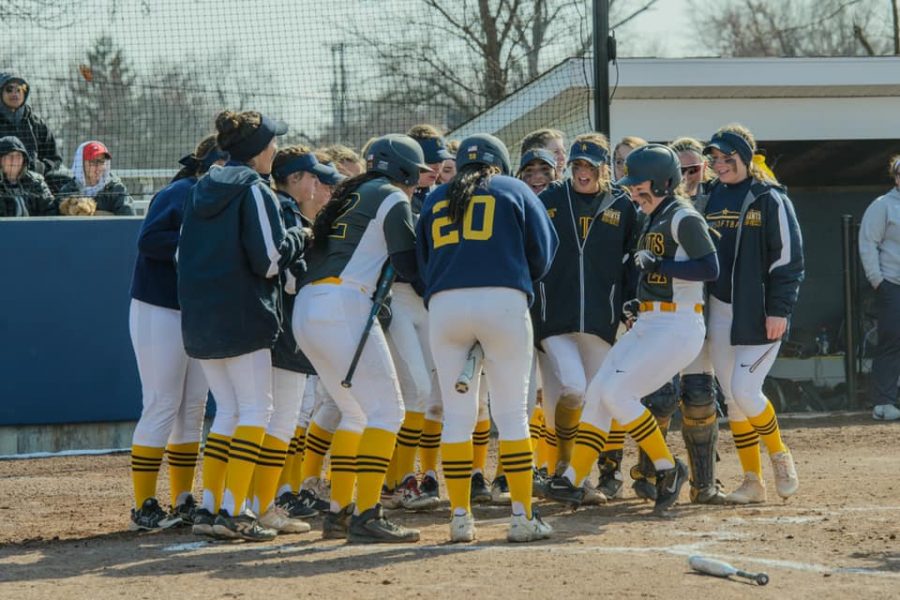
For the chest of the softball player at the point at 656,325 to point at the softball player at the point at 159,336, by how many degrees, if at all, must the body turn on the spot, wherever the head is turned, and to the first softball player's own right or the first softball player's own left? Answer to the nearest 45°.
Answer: approximately 45° to the first softball player's own right

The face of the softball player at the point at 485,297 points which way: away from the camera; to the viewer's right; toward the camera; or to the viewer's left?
away from the camera

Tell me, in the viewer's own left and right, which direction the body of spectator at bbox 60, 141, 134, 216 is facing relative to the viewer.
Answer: facing the viewer and to the right of the viewer

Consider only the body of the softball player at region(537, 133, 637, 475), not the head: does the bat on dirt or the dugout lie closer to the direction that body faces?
the bat on dirt

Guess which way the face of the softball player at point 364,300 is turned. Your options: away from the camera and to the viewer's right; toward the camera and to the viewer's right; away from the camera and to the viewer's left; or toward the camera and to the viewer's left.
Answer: away from the camera and to the viewer's right

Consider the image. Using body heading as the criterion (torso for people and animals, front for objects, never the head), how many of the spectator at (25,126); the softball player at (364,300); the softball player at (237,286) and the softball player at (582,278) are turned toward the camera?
2

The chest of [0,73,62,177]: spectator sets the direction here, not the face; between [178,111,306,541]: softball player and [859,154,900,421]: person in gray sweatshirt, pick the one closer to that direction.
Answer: the softball player

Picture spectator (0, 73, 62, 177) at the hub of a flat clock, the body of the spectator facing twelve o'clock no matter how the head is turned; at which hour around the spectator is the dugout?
The dugout is roughly at 9 o'clock from the spectator.

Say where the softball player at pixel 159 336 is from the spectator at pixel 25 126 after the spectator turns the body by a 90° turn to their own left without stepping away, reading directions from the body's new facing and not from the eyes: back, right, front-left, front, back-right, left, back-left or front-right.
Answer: right

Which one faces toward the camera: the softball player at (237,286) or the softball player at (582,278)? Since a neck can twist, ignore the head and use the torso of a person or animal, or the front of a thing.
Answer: the softball player at (582,278)

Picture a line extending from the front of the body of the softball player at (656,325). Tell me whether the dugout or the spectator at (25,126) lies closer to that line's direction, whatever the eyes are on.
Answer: the spectator

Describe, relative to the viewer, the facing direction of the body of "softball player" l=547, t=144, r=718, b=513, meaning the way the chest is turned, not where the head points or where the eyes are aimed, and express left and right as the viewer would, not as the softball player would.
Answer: facing the viewer and to the left of the viewer

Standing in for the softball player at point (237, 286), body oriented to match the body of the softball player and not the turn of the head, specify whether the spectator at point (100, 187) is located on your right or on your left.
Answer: on your left

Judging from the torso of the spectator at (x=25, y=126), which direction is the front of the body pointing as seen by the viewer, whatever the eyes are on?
toward the camera

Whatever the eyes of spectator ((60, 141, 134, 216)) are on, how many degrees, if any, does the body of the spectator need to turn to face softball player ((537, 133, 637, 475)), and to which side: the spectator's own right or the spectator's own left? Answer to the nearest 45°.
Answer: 0° — they already face them

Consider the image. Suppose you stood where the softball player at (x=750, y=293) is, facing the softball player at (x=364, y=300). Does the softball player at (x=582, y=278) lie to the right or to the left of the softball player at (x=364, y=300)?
right

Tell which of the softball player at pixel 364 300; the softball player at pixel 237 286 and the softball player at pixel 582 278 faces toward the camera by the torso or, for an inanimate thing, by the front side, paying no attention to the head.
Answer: the softball player at pixel 582 278

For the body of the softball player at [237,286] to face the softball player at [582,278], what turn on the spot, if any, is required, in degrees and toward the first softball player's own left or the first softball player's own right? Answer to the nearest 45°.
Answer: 0° — they already face them

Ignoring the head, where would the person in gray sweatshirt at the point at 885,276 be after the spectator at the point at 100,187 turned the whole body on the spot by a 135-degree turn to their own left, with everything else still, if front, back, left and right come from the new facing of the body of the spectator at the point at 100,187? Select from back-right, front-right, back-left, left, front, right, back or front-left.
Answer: right
